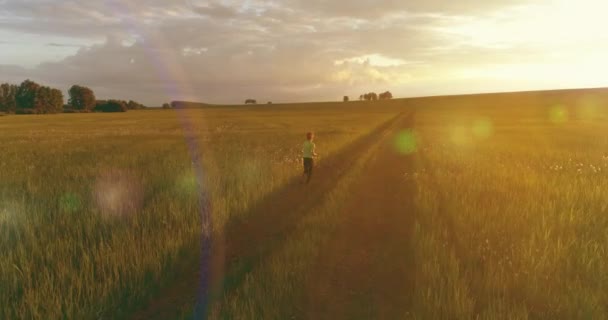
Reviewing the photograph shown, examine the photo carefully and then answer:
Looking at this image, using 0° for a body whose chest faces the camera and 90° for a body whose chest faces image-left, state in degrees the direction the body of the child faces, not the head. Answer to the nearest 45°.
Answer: approximately 225°
